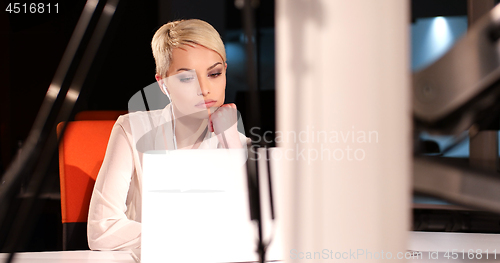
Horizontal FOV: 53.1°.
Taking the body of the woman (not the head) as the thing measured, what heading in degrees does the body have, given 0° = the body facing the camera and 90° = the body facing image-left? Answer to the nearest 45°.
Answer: approximately 315°

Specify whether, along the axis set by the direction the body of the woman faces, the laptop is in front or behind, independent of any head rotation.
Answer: in front
